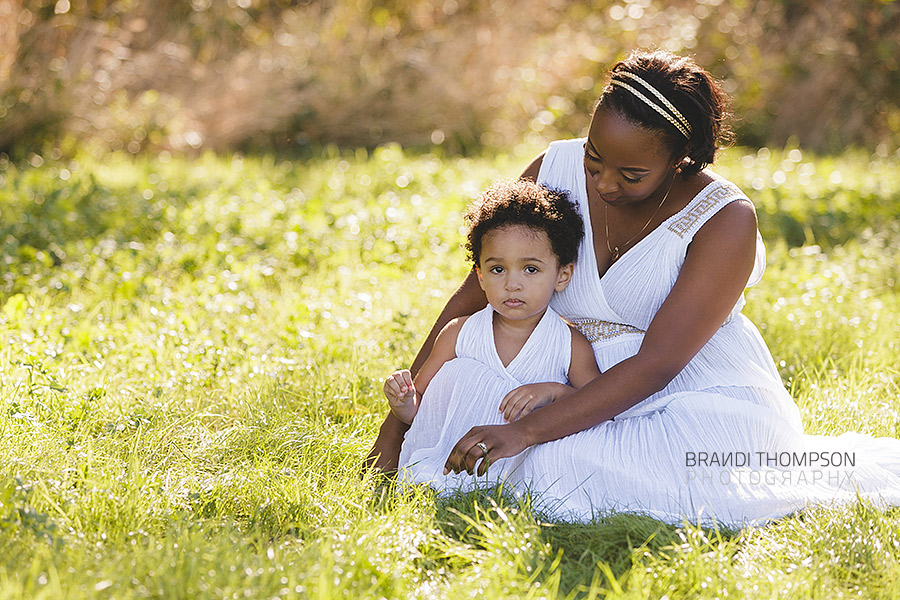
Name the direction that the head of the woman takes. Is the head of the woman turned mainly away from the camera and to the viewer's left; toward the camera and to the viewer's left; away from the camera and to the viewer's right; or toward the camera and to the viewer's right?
toward the camera and to the viewer's left

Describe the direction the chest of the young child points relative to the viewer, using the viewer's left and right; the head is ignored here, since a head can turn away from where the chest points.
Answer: facing the viewer and to the left of the viewer

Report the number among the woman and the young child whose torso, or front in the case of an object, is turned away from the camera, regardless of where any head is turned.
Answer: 0

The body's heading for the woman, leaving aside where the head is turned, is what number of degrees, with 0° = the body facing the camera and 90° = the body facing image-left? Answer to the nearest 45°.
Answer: approximately 45°
